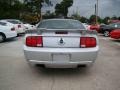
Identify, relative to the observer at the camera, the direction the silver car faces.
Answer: facing away from the viewer
